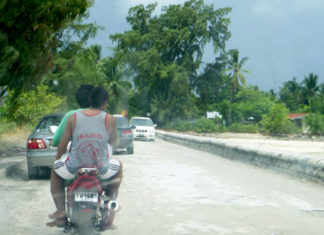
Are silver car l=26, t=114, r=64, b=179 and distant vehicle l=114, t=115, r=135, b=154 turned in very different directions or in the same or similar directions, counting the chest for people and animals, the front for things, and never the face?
same or similar directions

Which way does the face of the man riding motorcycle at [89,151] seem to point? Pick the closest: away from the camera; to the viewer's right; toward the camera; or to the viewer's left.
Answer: away from the camera

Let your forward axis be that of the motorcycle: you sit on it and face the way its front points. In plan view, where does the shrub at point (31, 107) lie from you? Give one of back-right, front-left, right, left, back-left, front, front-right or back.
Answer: front

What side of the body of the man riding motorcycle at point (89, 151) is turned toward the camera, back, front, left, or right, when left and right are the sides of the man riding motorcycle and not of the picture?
back

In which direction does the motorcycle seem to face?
away from the camera

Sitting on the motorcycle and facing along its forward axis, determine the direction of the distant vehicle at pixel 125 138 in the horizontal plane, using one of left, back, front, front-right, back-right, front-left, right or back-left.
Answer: front

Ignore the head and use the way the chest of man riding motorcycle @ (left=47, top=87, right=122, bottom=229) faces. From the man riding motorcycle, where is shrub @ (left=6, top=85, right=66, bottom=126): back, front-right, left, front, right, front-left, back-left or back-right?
front
